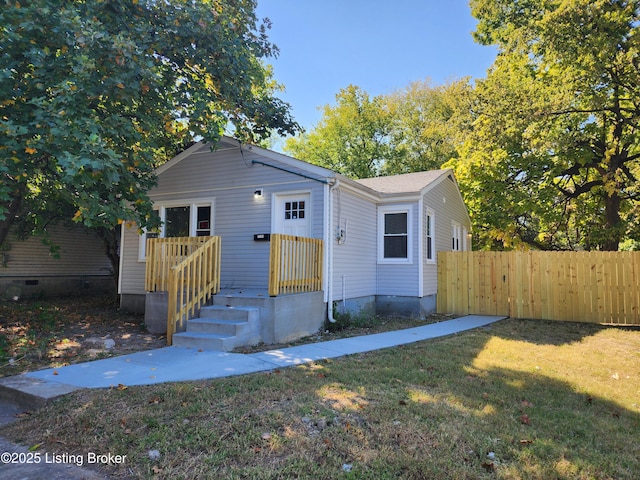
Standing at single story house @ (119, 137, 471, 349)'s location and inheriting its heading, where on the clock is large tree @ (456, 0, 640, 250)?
The large tree is roughly at 7 o'clock from the single story house.

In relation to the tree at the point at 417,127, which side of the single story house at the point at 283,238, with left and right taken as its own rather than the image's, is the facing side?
back

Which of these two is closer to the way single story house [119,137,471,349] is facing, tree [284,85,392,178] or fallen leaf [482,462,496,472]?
the fallen leaf

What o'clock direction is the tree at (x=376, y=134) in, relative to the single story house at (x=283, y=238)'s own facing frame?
The tree is roughly at 5 o'clock from the single story house.

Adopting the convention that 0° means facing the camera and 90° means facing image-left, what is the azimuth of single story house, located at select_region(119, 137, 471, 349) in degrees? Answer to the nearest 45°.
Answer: approximately 45°

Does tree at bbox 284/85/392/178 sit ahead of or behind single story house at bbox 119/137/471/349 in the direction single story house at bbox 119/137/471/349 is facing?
behind

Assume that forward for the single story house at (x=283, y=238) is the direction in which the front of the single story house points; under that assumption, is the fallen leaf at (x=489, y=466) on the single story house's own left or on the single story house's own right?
on the single story house's own left

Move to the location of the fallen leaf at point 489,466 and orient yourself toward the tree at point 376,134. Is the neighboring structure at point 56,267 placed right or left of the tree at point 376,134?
left
